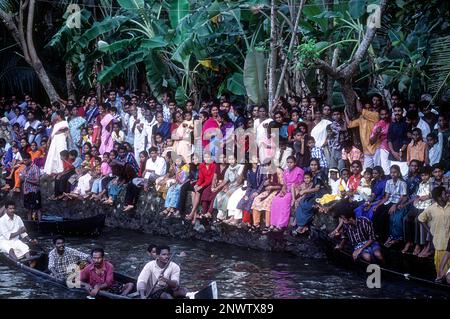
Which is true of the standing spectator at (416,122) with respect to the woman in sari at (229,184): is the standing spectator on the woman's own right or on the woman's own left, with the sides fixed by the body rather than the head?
on the woman's own left

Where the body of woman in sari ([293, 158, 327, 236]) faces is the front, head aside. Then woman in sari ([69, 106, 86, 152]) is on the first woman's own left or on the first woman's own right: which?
on the first woman's own right

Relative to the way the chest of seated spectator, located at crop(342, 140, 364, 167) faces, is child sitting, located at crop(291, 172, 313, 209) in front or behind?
in front

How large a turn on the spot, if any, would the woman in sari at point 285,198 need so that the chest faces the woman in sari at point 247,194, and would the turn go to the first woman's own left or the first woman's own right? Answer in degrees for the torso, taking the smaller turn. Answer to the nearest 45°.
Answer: approximately 90° to the first woman's own right

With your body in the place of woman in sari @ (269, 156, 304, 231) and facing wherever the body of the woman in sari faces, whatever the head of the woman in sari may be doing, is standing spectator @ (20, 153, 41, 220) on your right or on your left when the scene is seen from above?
on your right
